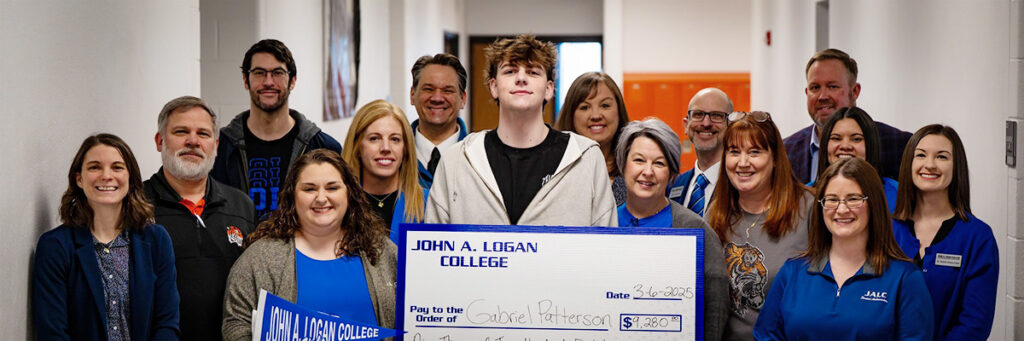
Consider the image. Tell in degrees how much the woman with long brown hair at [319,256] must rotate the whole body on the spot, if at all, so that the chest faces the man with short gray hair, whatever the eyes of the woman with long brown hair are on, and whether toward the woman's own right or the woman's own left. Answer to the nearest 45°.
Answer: approximately 135° to the woman's own right

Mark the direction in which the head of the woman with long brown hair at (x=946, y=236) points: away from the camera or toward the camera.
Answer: toward the camera

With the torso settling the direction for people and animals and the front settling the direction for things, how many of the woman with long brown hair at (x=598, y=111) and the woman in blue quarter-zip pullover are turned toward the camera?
2

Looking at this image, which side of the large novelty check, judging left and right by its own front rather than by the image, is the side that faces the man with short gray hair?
right

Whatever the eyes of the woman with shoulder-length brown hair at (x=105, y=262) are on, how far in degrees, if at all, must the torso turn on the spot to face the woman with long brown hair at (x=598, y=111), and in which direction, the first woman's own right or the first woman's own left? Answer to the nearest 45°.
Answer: approximately 90° to the first woman's own left

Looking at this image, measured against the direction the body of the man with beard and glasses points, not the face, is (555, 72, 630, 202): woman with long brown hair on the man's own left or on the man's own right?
on the man's own left

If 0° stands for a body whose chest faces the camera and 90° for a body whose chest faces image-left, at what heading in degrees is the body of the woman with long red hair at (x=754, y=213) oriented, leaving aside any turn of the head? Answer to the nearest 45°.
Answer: approximately 45°

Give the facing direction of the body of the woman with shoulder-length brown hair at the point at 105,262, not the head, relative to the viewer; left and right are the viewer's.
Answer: facing the viewer

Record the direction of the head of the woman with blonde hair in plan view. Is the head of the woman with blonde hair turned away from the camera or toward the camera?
toward the camera

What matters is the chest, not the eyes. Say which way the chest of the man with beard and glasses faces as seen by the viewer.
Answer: toward the camera

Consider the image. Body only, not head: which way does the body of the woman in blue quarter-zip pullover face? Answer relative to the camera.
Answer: toward the camera

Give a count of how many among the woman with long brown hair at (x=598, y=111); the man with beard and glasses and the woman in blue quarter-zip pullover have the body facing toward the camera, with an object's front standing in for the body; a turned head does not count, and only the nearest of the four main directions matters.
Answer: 3

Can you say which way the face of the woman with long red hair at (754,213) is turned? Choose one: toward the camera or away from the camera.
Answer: toward the camera
